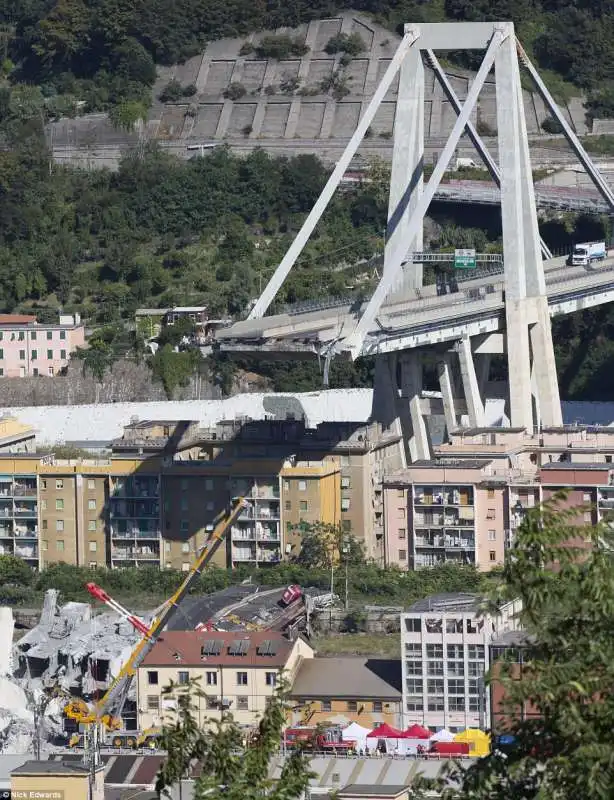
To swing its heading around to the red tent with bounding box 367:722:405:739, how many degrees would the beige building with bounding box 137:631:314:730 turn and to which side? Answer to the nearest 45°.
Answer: approximately 45° to its left

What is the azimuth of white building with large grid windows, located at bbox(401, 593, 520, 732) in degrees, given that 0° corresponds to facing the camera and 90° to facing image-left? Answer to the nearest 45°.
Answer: approximately 0°

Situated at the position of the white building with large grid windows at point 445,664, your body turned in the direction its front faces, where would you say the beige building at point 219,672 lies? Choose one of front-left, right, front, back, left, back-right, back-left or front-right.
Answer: right

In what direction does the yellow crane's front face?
to the viewer's right

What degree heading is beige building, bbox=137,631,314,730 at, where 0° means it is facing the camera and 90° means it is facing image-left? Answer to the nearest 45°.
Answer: approximately 0°

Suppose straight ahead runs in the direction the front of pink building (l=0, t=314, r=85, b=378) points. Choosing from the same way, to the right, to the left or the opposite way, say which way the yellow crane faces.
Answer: to the left

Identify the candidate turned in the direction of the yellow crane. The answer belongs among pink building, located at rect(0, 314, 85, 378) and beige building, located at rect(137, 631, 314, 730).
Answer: the pink building

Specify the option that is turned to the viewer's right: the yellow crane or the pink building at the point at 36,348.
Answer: the yellow crane

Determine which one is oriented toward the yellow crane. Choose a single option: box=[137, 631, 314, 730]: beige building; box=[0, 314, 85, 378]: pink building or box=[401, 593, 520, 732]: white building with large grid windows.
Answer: the pink building

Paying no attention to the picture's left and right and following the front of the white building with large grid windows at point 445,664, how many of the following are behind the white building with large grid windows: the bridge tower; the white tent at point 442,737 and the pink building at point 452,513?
2
